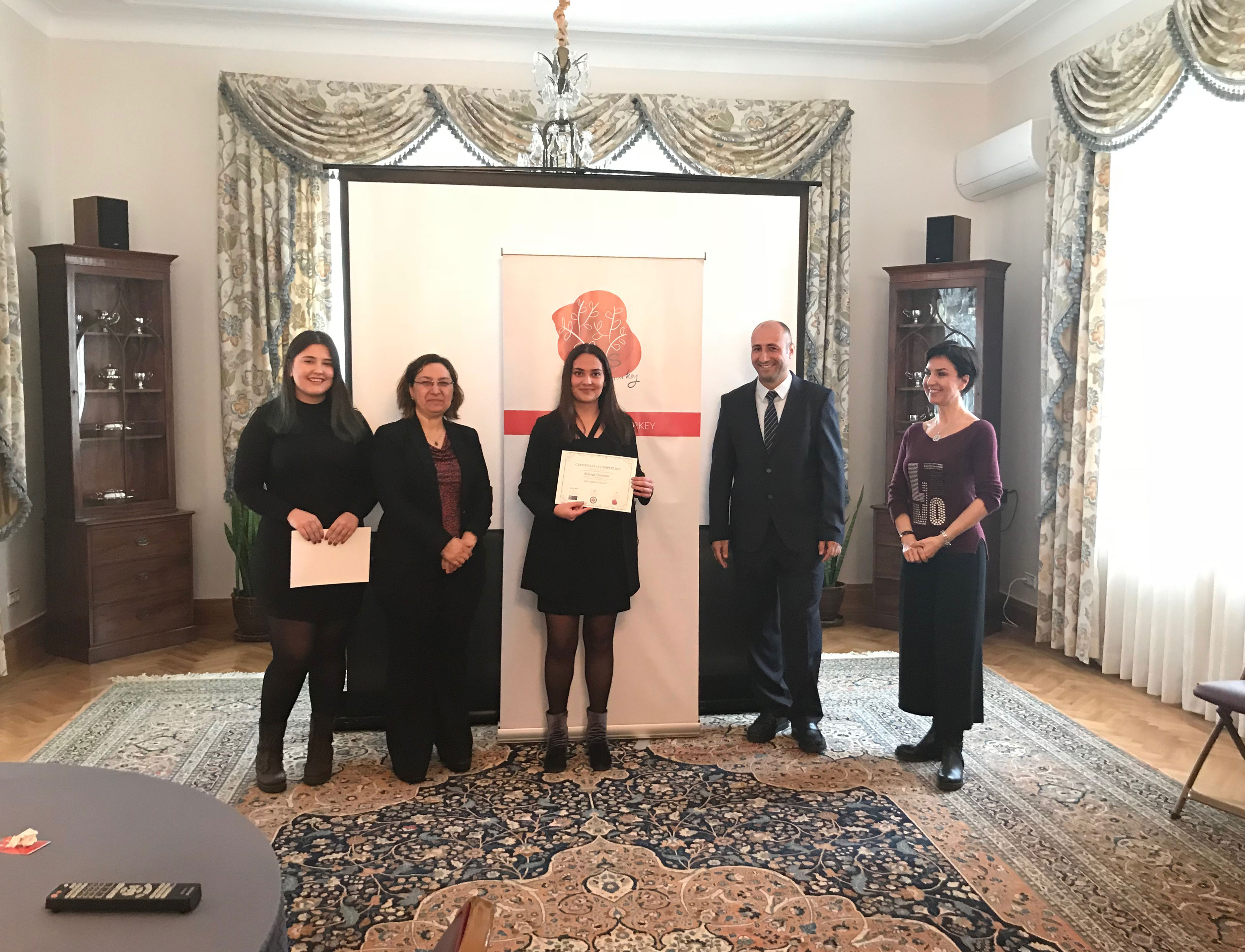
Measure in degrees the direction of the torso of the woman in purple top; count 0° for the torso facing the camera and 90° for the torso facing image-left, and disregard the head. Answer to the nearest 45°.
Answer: approximately 45°

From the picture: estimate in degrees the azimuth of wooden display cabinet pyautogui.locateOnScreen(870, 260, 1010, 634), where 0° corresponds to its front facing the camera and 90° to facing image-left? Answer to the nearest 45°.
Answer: approximately 45°

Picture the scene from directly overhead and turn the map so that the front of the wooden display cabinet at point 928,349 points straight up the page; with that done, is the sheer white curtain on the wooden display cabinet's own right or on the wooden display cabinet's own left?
on the wooden display cabinet's own left

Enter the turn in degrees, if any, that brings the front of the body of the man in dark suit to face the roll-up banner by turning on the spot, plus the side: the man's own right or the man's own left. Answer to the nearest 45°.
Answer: approximately 90° to the man's own right

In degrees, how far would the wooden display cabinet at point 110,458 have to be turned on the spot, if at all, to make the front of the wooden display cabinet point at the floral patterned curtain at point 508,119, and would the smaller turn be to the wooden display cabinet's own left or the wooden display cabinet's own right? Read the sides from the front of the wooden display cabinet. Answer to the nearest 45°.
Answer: approximately 45° to the wooden display cabinet's own left

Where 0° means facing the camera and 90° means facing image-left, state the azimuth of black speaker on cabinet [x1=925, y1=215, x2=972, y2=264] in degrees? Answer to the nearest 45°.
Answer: approximately 45°
